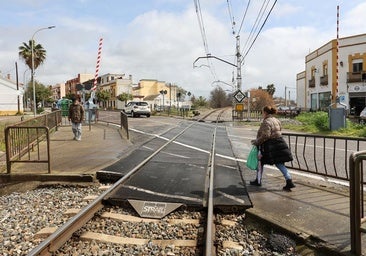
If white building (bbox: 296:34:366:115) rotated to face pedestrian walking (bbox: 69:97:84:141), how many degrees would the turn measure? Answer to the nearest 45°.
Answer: approximately 45° to its left

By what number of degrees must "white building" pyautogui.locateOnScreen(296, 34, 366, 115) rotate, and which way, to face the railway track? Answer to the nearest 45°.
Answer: approximately 45° to its left

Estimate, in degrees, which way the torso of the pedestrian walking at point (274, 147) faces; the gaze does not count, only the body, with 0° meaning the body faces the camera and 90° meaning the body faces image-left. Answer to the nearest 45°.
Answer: approximately 90°

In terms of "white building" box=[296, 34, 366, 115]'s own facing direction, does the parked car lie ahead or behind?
ahead

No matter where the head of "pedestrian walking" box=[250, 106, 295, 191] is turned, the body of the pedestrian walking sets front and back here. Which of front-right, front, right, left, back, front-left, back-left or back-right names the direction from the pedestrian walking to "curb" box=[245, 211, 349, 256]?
left

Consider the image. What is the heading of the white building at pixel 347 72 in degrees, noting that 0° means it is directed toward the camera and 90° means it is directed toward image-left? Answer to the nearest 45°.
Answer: approximately 45°

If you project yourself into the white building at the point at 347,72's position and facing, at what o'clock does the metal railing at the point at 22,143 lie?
The metal railing is roughly at 11 o'clock from the white building.

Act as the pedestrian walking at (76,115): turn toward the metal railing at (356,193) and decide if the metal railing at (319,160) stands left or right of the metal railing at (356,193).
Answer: left

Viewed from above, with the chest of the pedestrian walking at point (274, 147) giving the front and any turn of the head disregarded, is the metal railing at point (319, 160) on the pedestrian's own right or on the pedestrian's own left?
on the pedestrian's own right
